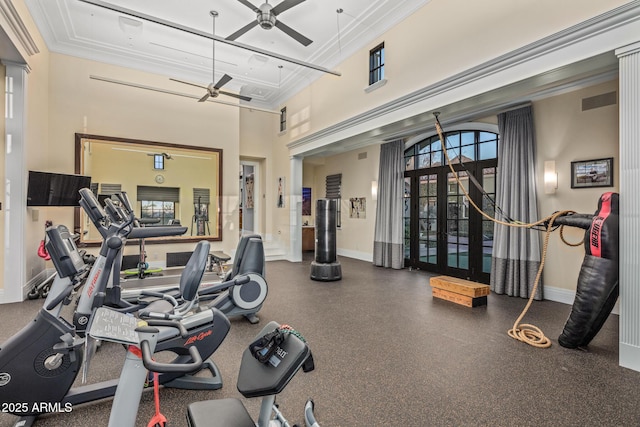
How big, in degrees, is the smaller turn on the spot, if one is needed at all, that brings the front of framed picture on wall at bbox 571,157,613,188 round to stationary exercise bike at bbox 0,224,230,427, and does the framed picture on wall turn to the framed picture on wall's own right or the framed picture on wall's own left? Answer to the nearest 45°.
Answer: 0° — it already faces it

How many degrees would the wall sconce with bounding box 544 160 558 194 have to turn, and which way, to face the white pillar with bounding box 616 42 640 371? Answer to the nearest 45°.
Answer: approximately 45° to its left

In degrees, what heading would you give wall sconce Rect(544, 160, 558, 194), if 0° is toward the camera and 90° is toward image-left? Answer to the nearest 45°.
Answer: approximately 45°

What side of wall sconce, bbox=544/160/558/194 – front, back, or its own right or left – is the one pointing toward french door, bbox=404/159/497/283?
right

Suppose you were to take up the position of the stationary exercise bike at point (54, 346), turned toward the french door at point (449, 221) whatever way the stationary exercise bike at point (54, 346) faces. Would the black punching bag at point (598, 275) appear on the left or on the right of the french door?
right

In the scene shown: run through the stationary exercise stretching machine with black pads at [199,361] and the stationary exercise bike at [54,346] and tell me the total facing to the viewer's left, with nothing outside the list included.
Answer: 2

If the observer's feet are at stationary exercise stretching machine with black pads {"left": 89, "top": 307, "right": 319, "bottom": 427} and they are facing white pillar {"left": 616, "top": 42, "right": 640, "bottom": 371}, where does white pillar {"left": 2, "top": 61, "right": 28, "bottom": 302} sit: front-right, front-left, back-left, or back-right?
back-left

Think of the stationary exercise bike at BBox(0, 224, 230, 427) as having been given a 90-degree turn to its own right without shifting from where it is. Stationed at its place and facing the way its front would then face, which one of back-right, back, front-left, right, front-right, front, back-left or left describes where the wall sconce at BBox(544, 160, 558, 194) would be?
right

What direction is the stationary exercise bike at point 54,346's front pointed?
to the viewer's left

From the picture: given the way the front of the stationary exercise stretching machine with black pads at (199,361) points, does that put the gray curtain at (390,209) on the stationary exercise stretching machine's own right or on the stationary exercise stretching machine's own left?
on the stationary exercise stretching machine's own right

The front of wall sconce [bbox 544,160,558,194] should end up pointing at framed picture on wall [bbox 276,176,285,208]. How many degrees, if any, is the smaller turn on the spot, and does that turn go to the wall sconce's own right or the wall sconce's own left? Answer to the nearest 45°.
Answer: approximately 45° to the wall sconce's own right

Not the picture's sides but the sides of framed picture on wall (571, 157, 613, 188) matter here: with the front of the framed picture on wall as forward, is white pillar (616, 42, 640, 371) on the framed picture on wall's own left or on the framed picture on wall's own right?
on the framed picture on wall's own left

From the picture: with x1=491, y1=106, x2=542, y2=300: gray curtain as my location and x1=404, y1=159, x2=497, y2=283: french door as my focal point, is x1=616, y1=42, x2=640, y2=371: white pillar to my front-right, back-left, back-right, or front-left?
back-left
